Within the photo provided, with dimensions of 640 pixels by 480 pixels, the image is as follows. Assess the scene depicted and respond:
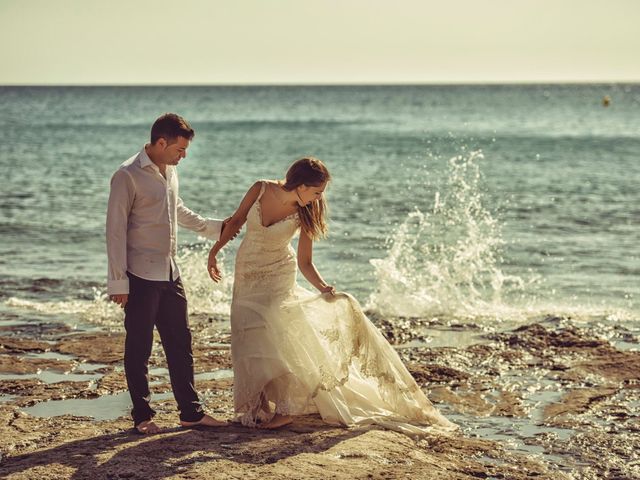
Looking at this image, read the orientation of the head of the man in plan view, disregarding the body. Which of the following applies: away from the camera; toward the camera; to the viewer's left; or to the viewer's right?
to the viewer's right

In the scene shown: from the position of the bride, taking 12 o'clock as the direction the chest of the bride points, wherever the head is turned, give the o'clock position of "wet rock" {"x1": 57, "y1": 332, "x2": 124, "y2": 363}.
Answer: The wet rock is roughly at 5 o'clock from the bride.

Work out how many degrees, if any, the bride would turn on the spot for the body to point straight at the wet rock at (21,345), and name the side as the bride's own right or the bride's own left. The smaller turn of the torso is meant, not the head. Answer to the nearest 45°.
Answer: approximately 135° to the bride's own right

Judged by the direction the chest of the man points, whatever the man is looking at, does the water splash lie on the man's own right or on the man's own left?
on the man's own left

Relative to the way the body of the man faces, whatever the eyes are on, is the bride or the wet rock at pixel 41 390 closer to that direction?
the bride

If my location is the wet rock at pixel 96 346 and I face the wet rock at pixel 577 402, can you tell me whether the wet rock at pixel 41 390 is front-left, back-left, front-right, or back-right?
front-right

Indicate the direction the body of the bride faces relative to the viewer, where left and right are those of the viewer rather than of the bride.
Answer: facing the viewer

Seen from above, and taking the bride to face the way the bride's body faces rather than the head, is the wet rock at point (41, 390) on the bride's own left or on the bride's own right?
on the bride's own right

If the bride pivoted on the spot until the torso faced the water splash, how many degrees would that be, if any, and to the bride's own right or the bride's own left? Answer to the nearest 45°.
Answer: approximately 180°

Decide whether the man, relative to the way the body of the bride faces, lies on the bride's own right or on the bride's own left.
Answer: on the bride's own right

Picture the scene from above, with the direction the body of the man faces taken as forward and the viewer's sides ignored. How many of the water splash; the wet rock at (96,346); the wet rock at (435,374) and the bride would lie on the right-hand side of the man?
0

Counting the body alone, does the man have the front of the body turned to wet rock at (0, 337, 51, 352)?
no

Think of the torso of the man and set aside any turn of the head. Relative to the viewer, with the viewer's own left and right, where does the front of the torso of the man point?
facing the viewer and to the right of the viewer

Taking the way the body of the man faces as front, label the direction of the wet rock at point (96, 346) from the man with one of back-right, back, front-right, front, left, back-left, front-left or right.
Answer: back-left

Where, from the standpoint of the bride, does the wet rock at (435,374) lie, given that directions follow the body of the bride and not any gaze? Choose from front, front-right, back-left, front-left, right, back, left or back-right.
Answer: back-left

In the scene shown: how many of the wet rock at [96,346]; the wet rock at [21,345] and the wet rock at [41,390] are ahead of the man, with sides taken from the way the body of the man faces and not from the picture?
0

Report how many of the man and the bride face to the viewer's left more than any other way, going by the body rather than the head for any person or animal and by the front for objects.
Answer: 0
